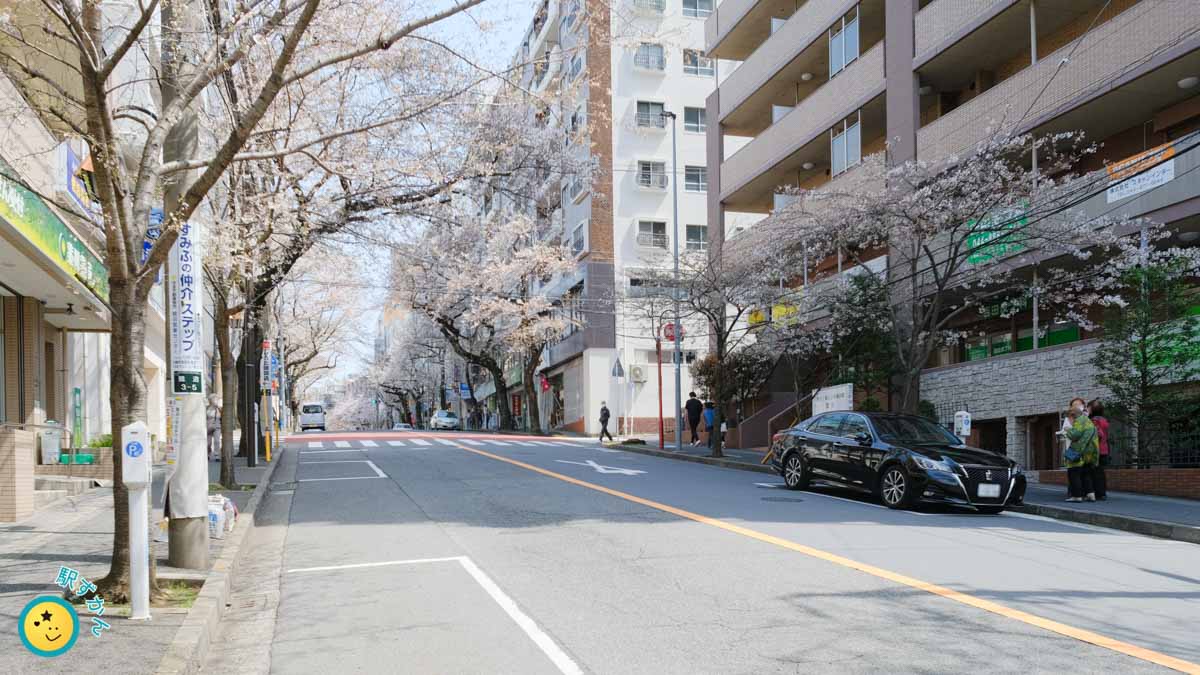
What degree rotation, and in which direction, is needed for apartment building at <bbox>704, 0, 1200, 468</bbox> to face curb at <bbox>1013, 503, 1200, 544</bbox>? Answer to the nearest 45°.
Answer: approximately 45° to its left

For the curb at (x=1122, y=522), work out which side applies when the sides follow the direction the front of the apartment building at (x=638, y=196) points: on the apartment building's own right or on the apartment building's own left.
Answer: on the apartment building's own left

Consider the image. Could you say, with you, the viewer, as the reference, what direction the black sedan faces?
facing the viewer and to the right of the viewer

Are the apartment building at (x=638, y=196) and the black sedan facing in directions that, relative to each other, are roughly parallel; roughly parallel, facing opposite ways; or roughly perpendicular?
roughly perpendicular

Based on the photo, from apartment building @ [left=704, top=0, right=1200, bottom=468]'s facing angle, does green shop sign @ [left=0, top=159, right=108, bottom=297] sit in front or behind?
in front

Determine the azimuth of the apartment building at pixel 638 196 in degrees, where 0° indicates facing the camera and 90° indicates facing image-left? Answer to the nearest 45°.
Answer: approximately 45°

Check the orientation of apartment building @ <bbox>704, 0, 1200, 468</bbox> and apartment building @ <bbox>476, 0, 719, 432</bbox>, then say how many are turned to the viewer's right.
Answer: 0

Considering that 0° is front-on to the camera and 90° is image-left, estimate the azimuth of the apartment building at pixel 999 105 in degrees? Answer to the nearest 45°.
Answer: approximately 45°

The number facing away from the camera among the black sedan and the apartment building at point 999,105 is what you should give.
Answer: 0

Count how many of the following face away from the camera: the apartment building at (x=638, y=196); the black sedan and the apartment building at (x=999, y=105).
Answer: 0
